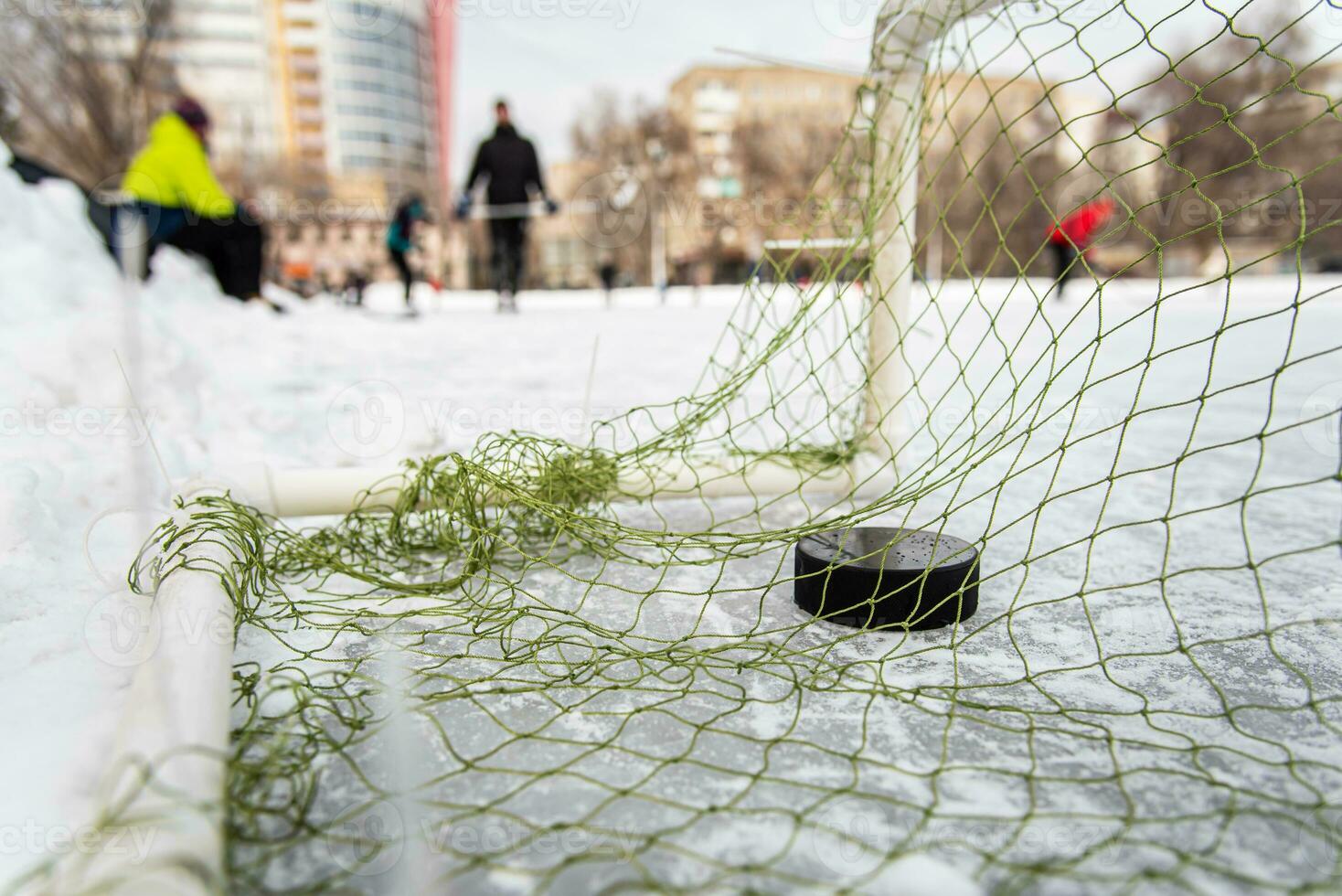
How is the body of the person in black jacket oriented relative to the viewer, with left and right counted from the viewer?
facing the viewer

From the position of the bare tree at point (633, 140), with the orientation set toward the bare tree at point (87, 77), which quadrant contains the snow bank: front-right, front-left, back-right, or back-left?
front-left

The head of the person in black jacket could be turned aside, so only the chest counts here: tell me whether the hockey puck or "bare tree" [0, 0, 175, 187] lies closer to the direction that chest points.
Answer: the hockey puck

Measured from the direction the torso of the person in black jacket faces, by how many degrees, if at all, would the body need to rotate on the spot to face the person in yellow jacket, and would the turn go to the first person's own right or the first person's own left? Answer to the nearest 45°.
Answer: approximately 45° to the first person's own right

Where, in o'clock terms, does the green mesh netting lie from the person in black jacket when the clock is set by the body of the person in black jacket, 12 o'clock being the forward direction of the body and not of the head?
The green mesh netting is roughly at 12 o'clock from the person in black jacket.

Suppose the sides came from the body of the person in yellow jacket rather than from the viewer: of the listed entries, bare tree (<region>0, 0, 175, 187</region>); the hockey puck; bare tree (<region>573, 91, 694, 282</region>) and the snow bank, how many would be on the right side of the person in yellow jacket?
2

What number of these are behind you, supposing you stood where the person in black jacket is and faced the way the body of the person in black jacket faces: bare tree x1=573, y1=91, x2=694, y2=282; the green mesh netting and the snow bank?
1

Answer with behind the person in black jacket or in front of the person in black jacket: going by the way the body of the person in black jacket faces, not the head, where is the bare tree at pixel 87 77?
behind

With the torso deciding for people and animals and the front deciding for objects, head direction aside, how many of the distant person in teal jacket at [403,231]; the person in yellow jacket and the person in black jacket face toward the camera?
1

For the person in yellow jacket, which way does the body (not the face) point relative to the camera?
to the viewer's right

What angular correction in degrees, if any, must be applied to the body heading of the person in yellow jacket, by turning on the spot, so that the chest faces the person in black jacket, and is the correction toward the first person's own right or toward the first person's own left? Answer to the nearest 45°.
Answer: approximately 45° to the first person's own left
